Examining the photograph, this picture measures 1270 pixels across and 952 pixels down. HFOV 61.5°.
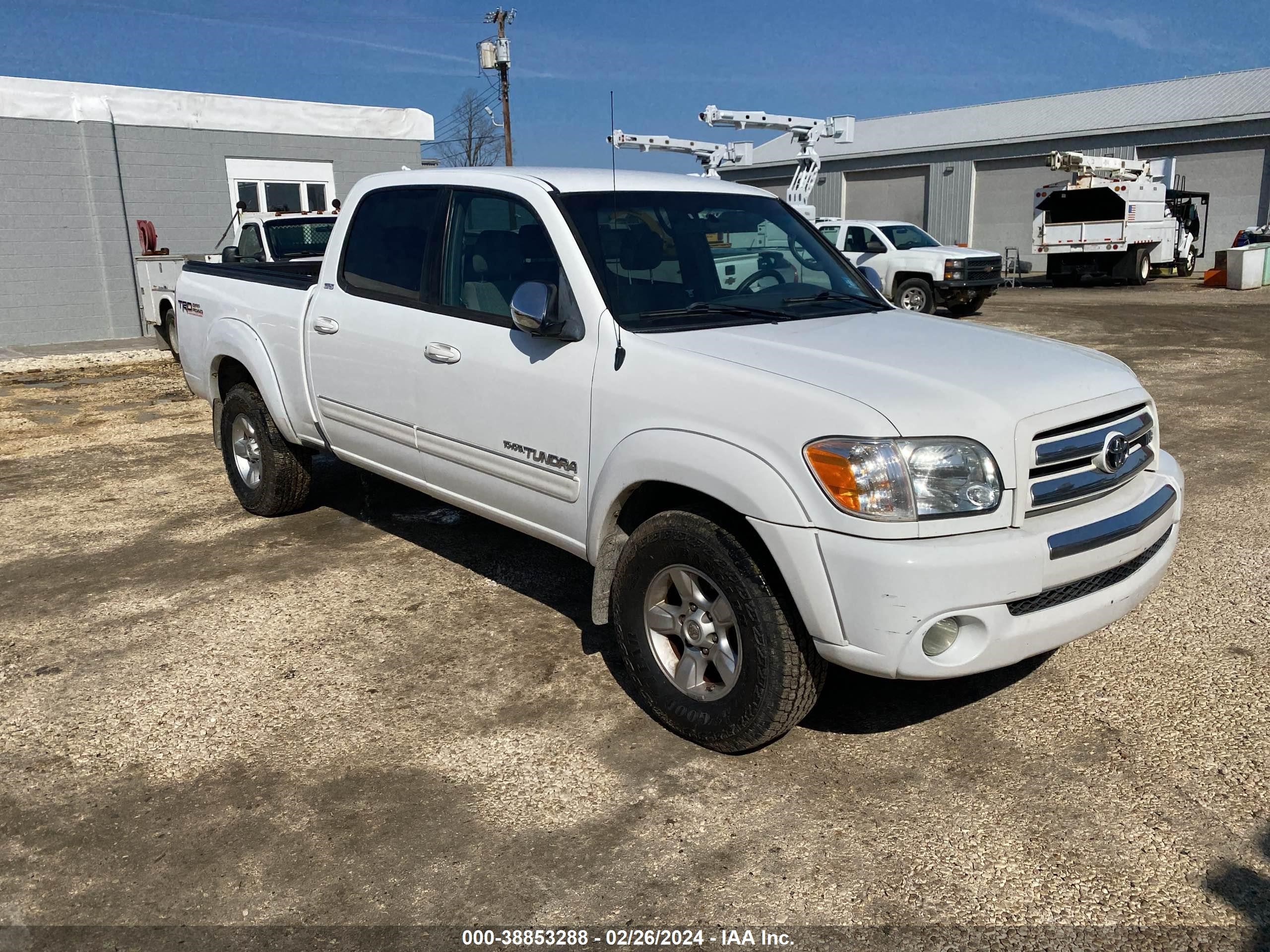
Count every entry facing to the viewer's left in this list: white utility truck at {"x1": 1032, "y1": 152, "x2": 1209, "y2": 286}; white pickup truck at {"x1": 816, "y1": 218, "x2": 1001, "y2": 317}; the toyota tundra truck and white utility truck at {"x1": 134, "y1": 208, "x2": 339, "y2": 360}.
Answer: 0

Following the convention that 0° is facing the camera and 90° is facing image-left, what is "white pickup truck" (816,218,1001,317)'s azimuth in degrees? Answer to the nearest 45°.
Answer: approximately 315°

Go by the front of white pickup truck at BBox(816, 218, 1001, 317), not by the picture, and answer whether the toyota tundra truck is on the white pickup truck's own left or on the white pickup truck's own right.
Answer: on the white pickup truck's own right

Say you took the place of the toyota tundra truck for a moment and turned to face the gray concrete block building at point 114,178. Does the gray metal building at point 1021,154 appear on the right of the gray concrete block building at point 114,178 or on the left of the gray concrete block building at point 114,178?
right

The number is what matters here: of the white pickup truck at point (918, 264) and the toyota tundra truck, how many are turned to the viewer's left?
0

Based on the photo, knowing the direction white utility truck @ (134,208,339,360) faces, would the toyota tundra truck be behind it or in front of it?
in front

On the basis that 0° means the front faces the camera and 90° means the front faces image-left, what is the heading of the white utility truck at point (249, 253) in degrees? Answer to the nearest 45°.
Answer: approximately 315°

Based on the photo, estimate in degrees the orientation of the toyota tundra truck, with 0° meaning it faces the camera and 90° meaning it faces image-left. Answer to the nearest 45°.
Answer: approximately 315°

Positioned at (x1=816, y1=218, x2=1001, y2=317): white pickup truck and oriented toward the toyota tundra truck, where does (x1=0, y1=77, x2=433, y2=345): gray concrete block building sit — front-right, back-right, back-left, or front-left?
front-right

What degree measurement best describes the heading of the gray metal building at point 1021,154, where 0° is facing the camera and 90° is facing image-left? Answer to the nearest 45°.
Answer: approximately 45°

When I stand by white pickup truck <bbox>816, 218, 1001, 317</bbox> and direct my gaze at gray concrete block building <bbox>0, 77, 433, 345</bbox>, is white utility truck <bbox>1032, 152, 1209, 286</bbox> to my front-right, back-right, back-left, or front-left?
back-right

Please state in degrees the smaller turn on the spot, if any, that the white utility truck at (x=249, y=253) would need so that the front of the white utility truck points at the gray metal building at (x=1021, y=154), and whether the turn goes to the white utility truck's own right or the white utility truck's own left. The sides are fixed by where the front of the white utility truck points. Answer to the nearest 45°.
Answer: approximately 90° to the white utility truck's own left

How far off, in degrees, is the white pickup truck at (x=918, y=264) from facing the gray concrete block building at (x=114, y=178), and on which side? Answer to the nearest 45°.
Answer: approximately 135° to its right

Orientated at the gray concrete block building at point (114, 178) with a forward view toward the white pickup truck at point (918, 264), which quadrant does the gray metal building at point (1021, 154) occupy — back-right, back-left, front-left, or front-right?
front-left

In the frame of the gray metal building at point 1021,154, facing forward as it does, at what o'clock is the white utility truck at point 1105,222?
The white utility truck is roughly at 10 o'clock from the gray metal building.

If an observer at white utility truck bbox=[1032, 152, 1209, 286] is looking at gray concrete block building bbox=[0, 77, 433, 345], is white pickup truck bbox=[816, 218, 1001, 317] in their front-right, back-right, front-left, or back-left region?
front-left

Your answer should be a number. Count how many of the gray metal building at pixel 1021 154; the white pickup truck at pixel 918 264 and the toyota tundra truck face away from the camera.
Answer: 0
